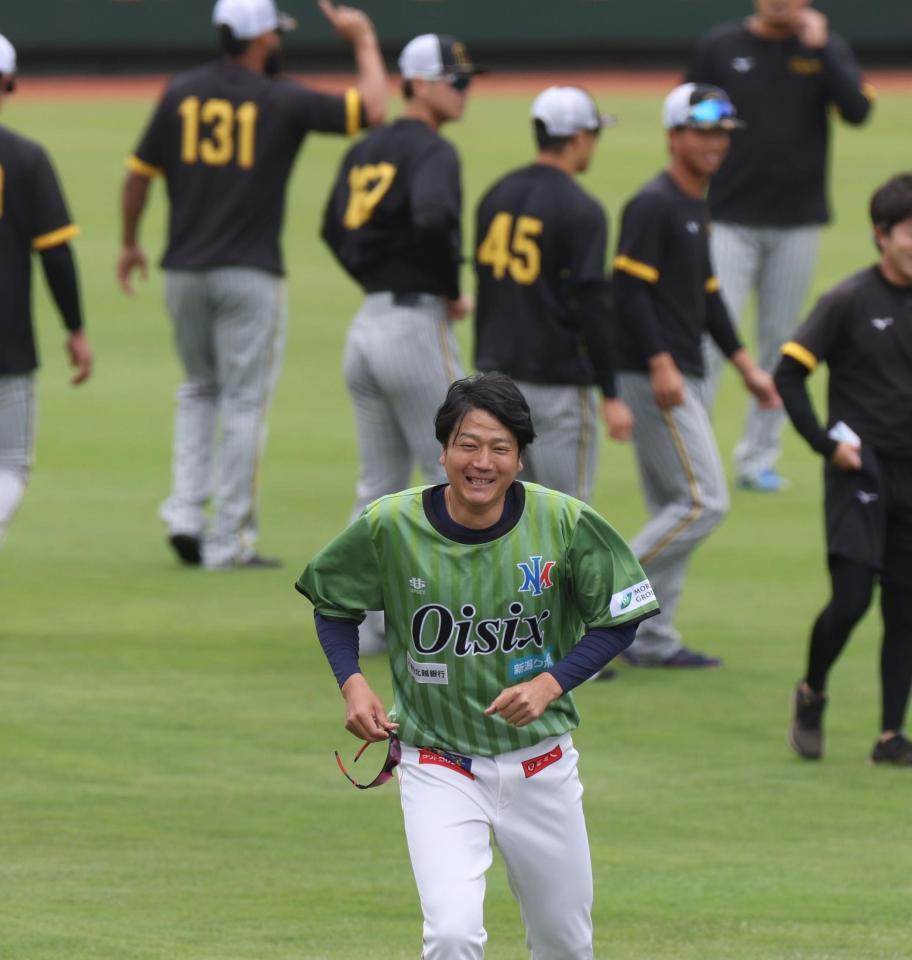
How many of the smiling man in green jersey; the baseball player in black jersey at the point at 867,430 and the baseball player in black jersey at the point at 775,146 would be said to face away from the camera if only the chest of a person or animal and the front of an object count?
0

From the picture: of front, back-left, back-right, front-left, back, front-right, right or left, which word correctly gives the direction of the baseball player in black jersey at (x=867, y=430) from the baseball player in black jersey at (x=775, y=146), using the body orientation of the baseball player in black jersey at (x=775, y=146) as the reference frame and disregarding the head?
front

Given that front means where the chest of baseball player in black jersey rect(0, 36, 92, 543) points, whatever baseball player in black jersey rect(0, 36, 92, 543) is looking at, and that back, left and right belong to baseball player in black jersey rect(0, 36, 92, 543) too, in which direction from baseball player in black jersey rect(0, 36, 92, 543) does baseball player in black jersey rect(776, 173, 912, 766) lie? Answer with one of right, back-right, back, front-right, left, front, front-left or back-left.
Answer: back-right

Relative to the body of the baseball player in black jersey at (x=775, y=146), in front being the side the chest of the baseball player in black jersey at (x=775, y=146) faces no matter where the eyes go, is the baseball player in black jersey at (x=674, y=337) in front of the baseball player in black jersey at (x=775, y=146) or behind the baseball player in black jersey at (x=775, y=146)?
in front

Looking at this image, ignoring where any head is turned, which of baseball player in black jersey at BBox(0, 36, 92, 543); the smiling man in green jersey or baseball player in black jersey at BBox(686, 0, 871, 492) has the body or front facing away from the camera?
baseball player in black jersey at BBox(0, 36, 92, 543)

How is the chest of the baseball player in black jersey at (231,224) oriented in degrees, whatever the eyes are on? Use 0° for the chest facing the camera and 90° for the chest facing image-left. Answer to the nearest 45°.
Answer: approximately 225°

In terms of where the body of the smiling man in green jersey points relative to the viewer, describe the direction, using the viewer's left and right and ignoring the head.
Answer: facing the viewer

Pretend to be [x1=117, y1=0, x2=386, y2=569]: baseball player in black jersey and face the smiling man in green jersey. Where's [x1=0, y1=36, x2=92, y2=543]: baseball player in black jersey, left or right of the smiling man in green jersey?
right

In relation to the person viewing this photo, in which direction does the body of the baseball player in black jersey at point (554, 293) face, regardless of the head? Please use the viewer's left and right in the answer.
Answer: facing away from the viewer and to the right of the viewer

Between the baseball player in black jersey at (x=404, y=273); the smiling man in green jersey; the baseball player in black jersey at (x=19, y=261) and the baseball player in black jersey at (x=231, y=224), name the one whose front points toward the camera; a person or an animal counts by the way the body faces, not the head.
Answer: the smiling man in green jersey

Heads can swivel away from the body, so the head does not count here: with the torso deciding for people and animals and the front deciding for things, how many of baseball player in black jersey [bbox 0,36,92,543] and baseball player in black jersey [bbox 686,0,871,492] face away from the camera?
1

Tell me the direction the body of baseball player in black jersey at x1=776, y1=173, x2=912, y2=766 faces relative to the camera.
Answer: toward the camera

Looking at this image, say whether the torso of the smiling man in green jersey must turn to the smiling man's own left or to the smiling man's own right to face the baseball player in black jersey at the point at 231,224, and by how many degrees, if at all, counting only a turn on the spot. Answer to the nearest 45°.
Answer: approximately 180°

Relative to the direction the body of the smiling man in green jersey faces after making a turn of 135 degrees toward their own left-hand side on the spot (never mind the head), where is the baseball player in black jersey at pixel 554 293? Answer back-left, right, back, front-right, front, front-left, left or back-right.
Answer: front-left

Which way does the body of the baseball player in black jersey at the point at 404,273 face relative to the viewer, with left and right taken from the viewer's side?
facing away from the viewer and to the right of the viewer

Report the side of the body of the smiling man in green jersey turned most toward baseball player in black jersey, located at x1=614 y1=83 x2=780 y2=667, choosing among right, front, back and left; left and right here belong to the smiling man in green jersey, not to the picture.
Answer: back

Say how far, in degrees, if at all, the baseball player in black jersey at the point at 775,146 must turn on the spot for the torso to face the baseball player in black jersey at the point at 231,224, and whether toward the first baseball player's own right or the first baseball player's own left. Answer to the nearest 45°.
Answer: approximately 45° to the first baseball player's own right

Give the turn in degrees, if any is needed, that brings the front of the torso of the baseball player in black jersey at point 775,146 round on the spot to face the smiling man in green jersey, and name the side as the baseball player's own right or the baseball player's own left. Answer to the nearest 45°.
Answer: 0° — they already face them
